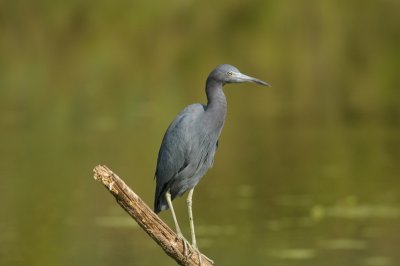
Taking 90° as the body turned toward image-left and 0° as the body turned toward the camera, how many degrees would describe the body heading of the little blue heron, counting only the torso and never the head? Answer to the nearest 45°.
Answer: approximately 270°
